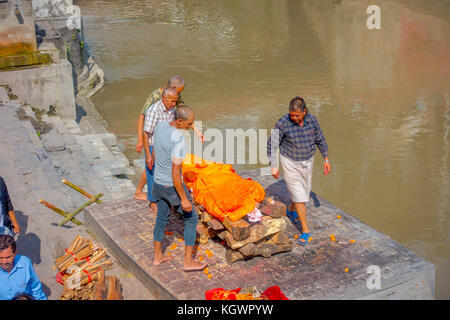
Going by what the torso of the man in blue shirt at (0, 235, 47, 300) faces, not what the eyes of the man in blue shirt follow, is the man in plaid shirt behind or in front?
behind

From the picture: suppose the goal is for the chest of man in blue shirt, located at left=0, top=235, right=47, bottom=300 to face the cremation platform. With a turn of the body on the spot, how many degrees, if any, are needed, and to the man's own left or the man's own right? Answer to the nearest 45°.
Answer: approximately 135° to the man's own left

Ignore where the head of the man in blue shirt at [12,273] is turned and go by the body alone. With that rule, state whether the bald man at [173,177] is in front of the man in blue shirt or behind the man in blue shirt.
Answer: behind

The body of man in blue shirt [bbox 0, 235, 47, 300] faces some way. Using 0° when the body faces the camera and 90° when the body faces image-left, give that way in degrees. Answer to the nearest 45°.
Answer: approximately 45°

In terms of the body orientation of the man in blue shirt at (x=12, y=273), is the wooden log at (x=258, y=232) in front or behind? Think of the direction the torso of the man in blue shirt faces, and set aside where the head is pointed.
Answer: behind

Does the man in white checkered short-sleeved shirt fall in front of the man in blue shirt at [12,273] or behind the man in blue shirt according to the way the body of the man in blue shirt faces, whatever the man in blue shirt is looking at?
behind

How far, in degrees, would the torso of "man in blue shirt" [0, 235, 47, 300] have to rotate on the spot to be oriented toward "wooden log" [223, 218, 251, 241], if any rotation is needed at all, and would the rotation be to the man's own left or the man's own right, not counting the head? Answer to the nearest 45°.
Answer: approximately 135° to the man's own left
